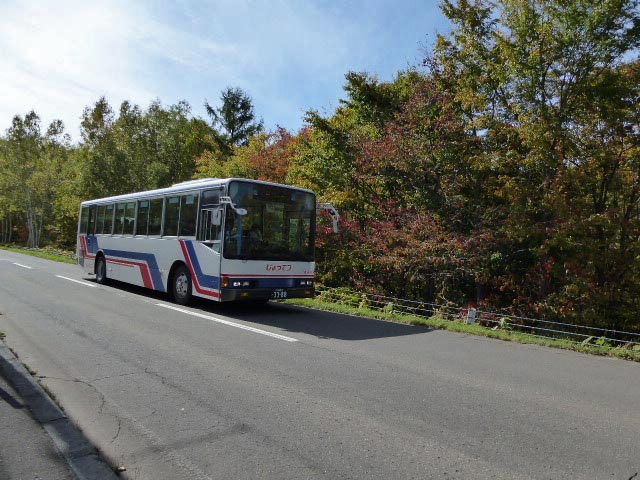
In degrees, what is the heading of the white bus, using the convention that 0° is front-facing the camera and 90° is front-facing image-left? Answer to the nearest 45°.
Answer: approximately 315°

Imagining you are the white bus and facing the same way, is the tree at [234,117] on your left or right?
on your left

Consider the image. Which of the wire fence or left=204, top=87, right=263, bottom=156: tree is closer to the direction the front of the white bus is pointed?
the wire fence
